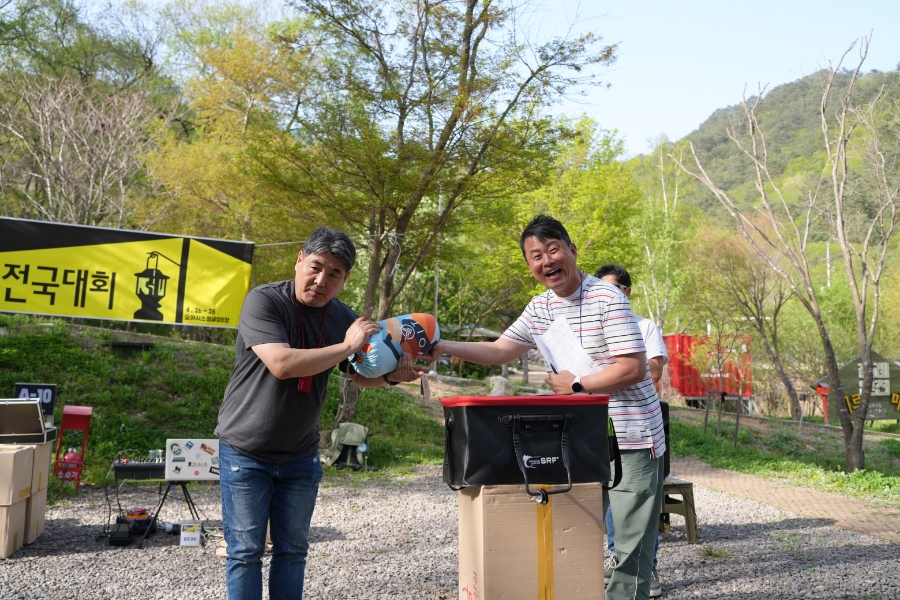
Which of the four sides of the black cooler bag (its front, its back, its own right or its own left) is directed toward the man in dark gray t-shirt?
right

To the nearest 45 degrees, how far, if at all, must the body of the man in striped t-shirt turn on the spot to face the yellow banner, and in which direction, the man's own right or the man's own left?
approximately 90° to the man's own right

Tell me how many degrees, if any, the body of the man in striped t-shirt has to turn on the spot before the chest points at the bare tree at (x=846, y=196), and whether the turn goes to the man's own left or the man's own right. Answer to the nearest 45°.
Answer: approximately 180°

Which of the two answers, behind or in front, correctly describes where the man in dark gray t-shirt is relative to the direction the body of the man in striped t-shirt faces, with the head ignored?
in front

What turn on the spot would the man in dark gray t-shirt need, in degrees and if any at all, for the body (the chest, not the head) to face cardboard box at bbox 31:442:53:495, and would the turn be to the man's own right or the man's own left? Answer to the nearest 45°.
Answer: approximately 180°

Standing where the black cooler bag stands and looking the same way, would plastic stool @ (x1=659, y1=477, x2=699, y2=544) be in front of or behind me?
behind

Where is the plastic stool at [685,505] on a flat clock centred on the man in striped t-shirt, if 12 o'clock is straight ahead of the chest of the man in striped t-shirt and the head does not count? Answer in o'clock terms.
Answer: The plastic stool is roughly at 5 o'clock from the man in striped t-shirt.

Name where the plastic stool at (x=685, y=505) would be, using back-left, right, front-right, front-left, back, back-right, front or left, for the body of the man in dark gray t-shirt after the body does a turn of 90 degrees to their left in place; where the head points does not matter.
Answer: front

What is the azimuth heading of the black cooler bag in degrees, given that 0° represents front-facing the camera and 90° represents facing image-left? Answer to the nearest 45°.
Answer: approximately 0°
